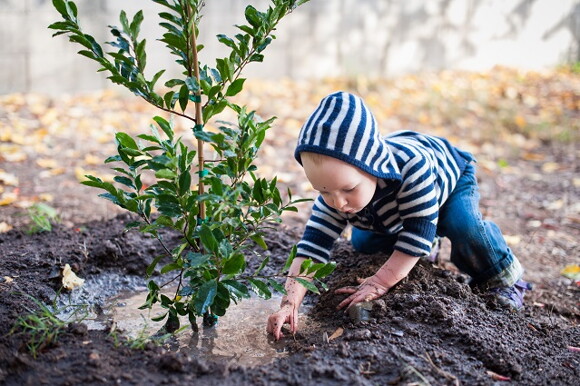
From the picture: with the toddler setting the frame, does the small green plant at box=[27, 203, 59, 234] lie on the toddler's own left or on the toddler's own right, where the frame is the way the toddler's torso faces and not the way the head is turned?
on the toddler's own right

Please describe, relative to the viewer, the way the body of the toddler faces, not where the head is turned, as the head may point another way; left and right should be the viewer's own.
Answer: facing the viewer and to the left of the viewer

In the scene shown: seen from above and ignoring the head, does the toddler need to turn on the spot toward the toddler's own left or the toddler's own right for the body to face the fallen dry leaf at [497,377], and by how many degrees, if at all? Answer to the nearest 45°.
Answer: approximately 90° to the toddler's own left

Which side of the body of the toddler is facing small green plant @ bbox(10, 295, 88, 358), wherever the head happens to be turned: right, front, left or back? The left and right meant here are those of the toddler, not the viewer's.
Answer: front

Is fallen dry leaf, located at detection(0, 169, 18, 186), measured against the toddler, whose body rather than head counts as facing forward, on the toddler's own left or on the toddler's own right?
on the toddler's own right

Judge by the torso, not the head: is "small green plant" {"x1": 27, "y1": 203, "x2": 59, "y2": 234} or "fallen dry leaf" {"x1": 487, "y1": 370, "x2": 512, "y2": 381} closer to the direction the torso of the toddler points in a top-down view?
the small green plant

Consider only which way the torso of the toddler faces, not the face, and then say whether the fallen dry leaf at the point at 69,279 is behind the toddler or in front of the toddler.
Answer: in front
